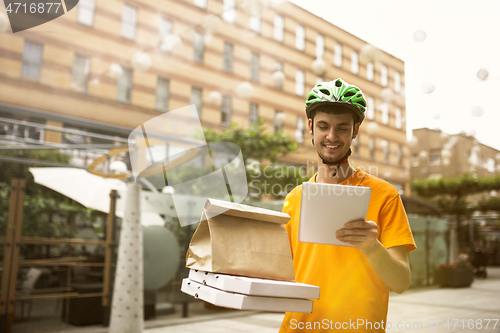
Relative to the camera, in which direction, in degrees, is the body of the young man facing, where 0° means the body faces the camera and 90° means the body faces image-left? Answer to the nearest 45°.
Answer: approximately 0°

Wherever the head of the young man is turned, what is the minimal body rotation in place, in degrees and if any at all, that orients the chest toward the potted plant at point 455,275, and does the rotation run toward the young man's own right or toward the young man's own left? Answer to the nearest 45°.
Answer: approximately 180°

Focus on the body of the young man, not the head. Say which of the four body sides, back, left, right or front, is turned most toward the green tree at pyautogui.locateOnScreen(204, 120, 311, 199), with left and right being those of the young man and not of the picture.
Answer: back

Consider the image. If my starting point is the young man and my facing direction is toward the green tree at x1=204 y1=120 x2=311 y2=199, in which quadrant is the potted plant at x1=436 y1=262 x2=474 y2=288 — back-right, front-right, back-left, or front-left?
front-right
